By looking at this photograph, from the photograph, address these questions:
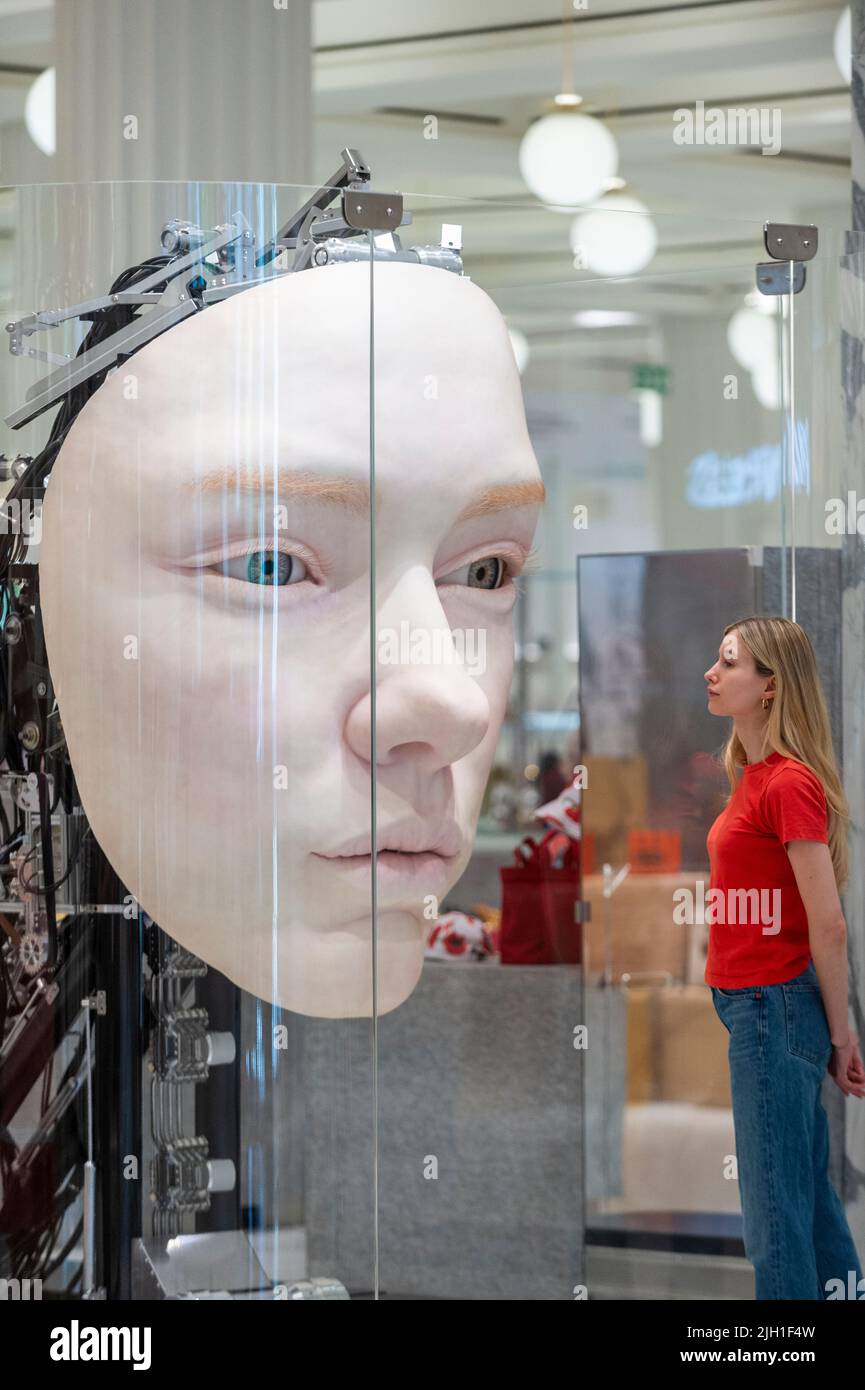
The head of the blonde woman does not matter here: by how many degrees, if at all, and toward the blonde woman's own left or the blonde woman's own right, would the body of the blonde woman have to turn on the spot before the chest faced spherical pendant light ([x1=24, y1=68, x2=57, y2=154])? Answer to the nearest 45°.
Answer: approximately 45° to the blonde woman's own right

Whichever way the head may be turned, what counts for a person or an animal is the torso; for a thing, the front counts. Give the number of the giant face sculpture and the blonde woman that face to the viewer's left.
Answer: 1

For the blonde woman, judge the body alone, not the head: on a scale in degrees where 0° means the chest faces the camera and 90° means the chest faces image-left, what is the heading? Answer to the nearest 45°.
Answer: approximately 90°

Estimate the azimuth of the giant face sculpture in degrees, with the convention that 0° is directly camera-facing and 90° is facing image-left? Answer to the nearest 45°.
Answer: approximately 315°

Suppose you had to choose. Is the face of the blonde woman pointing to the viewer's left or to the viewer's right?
to the viewer's left

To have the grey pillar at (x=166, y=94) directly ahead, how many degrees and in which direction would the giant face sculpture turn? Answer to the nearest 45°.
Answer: approximately 135° to its left
